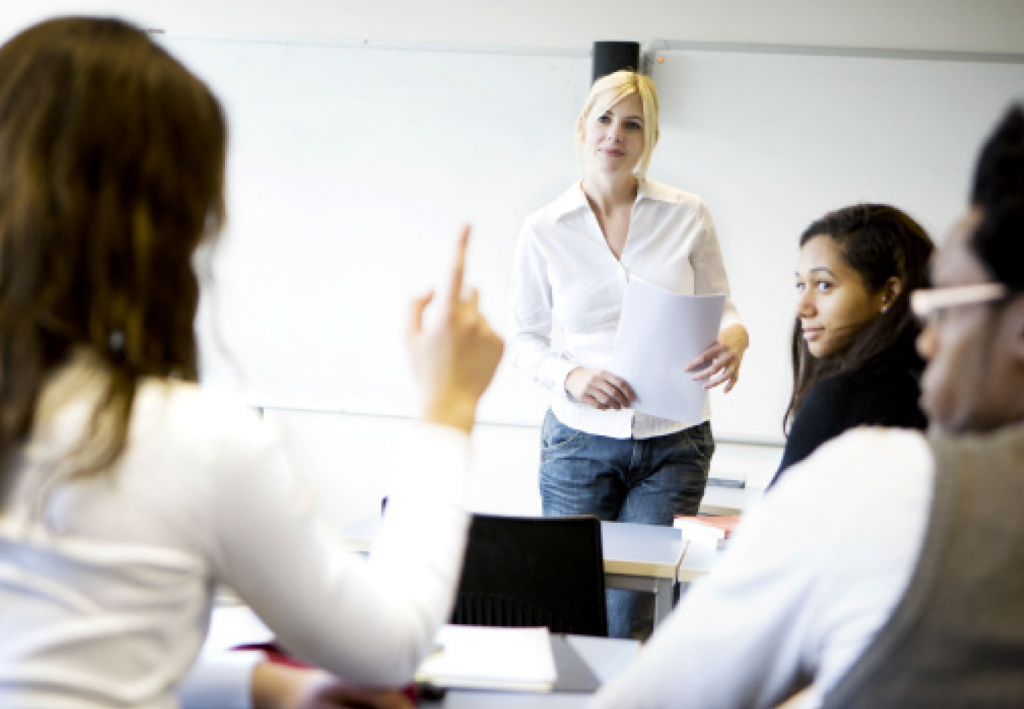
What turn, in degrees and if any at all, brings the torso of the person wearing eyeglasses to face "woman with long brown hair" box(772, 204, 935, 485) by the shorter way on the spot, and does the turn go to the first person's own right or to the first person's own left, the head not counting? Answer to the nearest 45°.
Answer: approximately 45° to the first person's own right

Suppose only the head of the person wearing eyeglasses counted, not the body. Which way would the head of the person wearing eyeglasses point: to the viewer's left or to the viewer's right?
to the viewer's left

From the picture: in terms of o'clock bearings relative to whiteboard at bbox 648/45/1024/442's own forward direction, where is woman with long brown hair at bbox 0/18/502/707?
The woman with long brown hair is roughly at 12 o'clock from the whiteboard.

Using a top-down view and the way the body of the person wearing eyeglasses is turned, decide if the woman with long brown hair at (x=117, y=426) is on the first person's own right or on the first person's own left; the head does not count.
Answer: on the first person's own left

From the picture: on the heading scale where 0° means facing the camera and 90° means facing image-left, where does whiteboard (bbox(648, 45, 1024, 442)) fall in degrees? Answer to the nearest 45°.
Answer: approximately 0°

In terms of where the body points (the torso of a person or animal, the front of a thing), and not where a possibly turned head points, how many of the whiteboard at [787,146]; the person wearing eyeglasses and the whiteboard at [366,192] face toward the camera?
2

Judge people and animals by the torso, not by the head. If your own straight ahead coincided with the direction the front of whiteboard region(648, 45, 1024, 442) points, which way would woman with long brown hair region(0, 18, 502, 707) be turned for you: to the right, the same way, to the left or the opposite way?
the opposite way

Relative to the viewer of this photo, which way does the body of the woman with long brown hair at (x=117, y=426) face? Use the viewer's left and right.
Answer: facing away from the viewer and to the right of the viewer

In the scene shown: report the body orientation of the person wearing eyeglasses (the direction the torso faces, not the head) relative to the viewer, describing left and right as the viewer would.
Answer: facing away from the viewer and to the left of the viewer

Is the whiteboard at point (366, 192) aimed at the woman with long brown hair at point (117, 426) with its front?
yes

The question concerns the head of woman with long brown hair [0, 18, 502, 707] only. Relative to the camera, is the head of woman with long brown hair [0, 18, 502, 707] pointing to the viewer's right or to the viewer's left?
to the viewer's right

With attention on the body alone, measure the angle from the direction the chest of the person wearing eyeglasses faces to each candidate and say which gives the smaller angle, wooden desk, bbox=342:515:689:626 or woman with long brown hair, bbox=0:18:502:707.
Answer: the wooden desk
